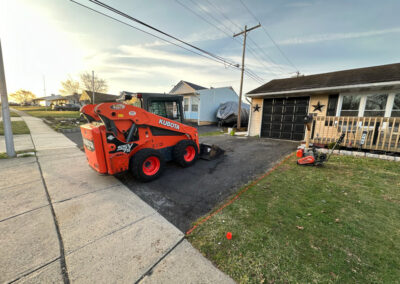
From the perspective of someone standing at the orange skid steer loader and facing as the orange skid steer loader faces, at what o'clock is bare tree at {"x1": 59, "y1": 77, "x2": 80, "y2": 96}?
The bare tree is roughly at 10 o'clock from the orange skid steer loader.

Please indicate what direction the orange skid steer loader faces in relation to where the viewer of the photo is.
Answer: facing away from the viewer and to the right of the viewer

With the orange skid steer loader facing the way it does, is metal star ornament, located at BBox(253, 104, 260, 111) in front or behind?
in front

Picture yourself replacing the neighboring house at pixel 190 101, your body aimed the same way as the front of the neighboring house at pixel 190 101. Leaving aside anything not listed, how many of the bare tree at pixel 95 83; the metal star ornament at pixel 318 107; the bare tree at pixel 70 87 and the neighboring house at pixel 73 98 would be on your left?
1

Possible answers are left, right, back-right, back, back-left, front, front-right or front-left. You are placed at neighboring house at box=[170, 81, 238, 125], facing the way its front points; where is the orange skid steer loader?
front-left

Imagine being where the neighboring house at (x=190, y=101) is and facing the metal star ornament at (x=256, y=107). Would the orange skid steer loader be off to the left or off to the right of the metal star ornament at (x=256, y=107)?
right

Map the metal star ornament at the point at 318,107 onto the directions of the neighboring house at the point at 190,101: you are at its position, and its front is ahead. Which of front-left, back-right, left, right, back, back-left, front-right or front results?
left

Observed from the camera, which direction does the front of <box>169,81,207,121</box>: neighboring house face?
facing the viewer and to the left of the viewer

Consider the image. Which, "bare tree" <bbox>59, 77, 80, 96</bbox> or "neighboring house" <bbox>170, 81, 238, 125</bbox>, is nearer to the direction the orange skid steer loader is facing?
the neighboring house

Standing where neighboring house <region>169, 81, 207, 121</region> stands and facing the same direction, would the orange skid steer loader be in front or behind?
in front

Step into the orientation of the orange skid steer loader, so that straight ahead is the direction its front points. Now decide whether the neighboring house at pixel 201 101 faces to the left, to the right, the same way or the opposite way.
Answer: the opposite way
